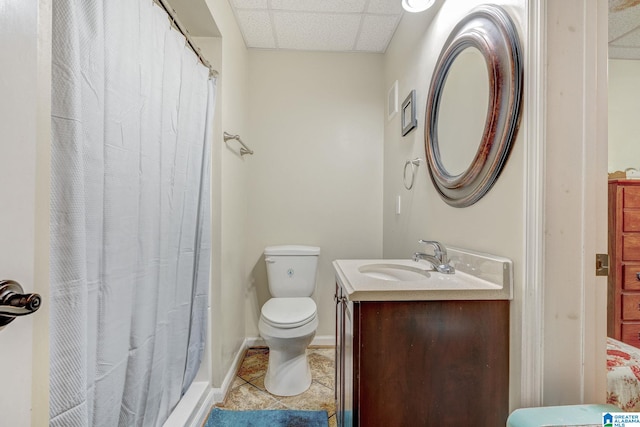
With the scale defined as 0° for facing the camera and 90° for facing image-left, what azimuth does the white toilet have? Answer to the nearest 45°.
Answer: approximately 0°

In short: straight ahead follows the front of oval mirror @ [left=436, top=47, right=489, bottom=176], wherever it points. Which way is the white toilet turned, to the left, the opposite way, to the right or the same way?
to the left

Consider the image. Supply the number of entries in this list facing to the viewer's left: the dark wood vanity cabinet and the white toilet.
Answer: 1

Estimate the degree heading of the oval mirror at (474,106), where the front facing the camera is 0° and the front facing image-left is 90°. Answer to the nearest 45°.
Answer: approximately 45°

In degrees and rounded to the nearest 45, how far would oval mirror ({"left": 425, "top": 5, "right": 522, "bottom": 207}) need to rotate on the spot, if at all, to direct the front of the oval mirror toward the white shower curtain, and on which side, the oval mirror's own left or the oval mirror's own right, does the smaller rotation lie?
0° — it already faces it

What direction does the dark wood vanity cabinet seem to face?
to the viewer's left
